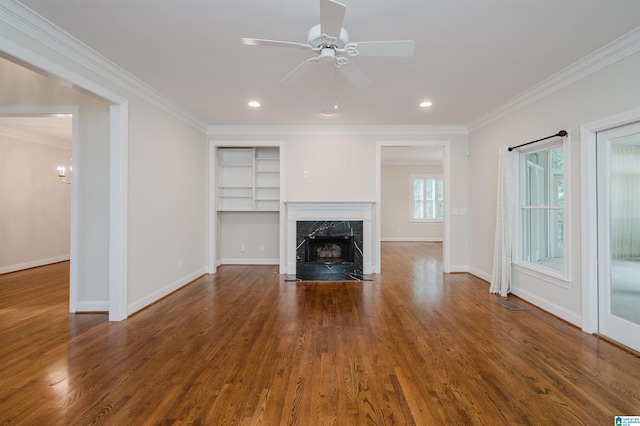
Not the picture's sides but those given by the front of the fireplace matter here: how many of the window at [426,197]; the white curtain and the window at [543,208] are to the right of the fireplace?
0

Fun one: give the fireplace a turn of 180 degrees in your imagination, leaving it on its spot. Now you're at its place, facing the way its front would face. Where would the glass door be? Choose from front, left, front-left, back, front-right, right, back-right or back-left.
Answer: back-right

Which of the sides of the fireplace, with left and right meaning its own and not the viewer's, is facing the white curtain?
left

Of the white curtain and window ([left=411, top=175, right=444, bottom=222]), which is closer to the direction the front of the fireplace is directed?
the white curtain

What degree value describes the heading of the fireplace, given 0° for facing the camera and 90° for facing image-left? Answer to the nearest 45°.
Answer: approximately 0°

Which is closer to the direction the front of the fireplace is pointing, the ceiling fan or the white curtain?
the ceiling fan

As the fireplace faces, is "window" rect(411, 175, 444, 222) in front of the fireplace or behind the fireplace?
behind

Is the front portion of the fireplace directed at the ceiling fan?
yes

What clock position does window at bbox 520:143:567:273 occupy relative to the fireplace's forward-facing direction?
The window is roughly at 10 o'clock from the fireplace.
